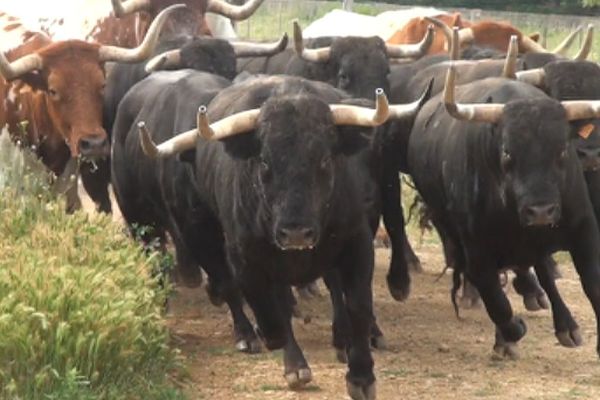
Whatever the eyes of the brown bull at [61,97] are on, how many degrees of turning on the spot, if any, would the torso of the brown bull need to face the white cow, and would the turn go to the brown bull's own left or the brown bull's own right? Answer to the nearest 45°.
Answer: approximately 90° to the brown bull's own left

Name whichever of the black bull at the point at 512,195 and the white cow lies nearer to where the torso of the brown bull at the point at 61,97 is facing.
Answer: the black bull

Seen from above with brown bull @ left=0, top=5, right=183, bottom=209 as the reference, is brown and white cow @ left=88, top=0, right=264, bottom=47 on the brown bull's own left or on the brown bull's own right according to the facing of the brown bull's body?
on the brown bull's own left

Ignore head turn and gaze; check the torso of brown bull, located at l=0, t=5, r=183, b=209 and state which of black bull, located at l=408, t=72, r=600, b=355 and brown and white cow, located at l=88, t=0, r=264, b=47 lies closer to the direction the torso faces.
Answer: the black bull

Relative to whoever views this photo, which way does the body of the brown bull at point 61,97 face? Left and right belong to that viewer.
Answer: facing the viewer and to the right of the viewer

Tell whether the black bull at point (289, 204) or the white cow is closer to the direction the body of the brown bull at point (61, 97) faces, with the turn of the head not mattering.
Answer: the black bull
